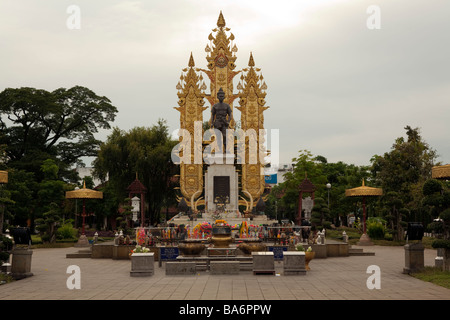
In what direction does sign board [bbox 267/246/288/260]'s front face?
toward the camera

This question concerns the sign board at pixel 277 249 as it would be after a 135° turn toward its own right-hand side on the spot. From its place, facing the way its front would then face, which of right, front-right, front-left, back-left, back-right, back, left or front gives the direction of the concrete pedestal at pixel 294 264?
back-left

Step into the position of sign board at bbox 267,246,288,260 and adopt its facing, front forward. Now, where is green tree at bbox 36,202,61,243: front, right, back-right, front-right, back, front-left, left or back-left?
back-right

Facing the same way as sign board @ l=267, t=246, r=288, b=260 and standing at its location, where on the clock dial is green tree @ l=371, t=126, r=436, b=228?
The green tree is roughly at 7 o'clock from the sign board.

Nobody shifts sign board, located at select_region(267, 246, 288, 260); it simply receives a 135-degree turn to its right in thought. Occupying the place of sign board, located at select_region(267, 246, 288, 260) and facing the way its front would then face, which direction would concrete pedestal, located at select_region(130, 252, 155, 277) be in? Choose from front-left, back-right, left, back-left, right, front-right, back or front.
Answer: left

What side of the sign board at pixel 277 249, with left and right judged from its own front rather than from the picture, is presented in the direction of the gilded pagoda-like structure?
back

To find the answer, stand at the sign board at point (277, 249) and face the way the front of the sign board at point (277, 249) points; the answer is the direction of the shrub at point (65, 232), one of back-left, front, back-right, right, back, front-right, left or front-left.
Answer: back-right

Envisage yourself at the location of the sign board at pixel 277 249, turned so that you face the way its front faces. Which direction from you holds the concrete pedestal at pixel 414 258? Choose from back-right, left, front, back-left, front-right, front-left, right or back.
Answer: front-left

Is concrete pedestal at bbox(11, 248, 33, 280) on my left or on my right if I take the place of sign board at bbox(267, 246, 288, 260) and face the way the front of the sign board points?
on my right

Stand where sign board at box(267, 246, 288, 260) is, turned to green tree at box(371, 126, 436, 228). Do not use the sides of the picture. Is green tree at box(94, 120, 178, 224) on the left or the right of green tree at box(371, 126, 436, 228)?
left

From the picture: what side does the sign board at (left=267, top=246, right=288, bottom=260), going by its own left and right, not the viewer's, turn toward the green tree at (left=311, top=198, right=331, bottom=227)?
back
